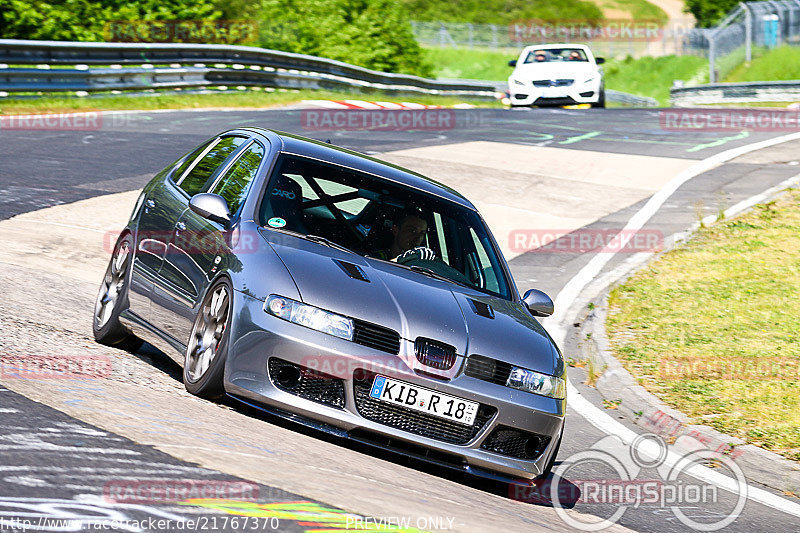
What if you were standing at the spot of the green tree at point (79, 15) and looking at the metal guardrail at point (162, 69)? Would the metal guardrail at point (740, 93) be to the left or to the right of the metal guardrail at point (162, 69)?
left

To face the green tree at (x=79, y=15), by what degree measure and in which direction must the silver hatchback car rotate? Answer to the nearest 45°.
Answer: approximately 135° to its left

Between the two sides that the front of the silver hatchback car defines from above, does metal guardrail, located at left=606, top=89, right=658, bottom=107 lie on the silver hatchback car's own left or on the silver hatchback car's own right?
on the silver hatchback car's own left

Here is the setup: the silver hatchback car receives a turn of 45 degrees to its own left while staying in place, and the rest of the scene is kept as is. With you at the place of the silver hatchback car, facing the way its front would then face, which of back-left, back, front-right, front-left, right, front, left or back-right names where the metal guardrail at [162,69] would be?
left

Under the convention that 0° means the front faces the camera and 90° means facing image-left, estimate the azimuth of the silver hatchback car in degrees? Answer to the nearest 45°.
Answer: approximately 315°
